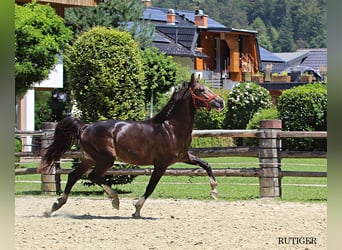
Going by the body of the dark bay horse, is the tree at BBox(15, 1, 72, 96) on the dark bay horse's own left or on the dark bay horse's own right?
on the dark bay horse's own left

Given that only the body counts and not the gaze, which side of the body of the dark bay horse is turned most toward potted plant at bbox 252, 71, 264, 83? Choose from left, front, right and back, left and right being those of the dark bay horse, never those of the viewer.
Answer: left

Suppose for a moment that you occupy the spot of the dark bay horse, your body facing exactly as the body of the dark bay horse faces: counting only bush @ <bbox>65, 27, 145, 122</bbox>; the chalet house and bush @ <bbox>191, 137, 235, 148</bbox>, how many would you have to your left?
3

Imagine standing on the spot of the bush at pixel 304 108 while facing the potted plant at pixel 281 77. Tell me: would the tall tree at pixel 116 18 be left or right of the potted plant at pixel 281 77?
left

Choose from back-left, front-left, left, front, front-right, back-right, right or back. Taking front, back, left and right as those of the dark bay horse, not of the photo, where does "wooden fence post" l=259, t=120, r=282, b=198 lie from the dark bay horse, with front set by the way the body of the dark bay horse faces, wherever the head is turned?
front-left

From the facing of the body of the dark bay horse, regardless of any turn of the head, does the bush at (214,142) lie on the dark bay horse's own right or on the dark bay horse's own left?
on the dark bay horse's own left

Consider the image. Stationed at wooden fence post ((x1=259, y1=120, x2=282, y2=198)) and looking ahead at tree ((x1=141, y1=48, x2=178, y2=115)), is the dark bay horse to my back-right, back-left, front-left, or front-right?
back-left

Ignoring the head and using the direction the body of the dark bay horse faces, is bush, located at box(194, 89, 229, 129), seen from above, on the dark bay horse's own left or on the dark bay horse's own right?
on the dark bay horse's own left

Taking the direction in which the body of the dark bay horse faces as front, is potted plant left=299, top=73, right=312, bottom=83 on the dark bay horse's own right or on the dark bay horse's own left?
on the dark bay horse's own left

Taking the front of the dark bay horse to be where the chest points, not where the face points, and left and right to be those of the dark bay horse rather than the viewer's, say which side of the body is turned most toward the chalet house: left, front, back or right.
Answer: left

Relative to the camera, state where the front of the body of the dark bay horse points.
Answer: to the viewer's right

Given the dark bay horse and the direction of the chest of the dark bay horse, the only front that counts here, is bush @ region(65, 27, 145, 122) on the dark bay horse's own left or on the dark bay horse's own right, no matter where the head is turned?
on the dark bay horse's own left
